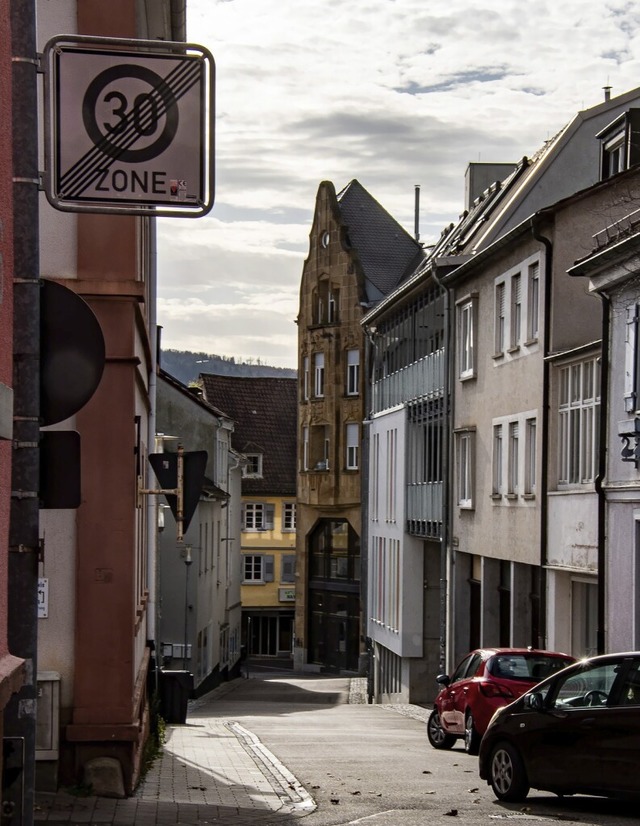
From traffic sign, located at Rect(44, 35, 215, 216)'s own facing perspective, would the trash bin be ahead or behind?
behind

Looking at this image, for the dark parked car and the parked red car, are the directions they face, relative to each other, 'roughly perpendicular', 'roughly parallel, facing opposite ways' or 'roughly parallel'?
roughly parallel

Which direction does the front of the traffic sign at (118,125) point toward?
toward the camera
